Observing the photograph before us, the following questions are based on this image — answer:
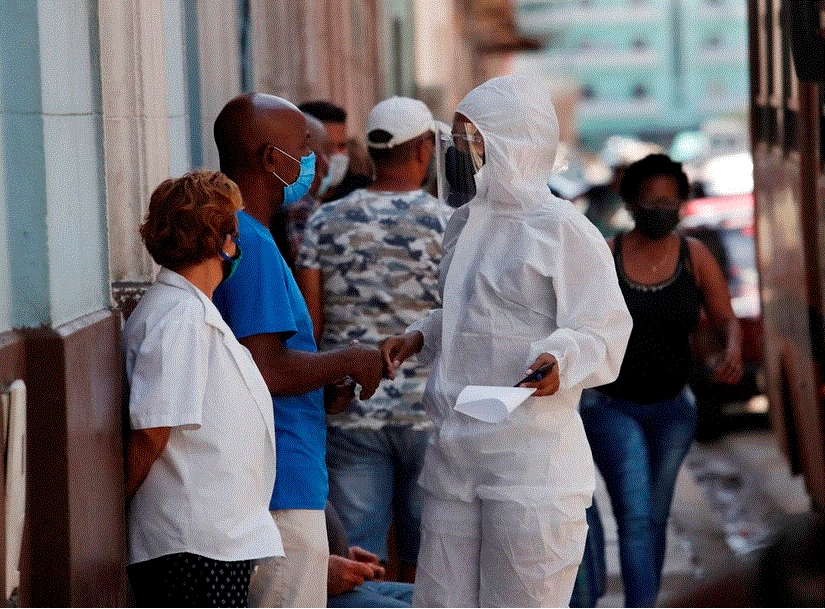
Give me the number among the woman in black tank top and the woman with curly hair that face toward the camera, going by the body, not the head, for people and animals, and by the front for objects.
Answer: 1

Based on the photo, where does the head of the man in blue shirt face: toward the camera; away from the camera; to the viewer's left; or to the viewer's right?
to the viewer's right

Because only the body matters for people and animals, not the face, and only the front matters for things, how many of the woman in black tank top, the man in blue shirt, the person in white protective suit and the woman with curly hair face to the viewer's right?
2

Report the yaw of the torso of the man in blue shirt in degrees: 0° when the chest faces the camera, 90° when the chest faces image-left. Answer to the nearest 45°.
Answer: approximately 270°

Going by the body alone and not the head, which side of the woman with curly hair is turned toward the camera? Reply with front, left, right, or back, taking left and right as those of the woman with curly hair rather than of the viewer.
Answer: right

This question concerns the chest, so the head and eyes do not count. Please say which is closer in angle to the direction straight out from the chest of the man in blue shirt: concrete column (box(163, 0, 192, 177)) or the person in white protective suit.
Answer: the person in white protective suit
